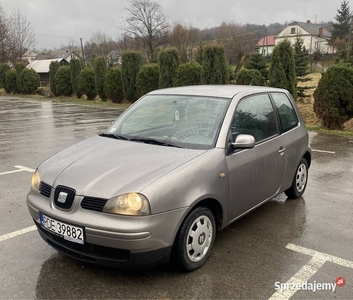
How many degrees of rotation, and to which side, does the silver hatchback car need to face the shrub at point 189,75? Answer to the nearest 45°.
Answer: approximately 135° to its right

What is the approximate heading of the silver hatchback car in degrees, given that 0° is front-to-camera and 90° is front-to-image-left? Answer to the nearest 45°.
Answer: approximately 45°

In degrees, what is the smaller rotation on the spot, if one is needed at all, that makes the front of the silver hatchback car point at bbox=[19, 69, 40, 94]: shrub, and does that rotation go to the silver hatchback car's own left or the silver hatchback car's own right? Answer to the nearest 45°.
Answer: approximately 135° to the silver hatchback car's own right

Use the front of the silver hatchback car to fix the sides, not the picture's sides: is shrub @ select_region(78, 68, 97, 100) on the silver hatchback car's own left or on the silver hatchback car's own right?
on the silver hatchback car's own right

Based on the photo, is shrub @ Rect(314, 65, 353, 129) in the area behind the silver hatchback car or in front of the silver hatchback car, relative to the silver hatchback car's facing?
behind

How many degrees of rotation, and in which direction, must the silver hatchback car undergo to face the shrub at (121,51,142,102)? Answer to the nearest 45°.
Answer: approximately 135° to its right

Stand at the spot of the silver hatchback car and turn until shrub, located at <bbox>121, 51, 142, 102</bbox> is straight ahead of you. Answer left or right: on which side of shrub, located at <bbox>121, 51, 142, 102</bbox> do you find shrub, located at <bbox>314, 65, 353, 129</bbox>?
right

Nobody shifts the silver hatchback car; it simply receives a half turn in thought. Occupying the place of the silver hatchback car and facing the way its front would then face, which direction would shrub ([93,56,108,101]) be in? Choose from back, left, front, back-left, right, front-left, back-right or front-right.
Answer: front-left

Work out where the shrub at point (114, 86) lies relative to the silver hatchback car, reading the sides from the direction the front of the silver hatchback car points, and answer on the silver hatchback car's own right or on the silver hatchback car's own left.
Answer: on the silver hatchback car's own right

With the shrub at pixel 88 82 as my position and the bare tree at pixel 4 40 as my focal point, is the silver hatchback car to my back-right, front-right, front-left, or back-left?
back-left

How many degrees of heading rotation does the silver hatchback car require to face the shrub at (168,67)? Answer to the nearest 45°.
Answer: approximately 135° to its right
